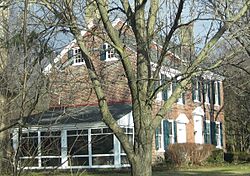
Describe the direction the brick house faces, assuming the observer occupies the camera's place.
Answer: facing the viewer and to the right of the viewer

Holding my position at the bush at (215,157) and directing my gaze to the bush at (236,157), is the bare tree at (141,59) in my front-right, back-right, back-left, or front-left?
back-right
